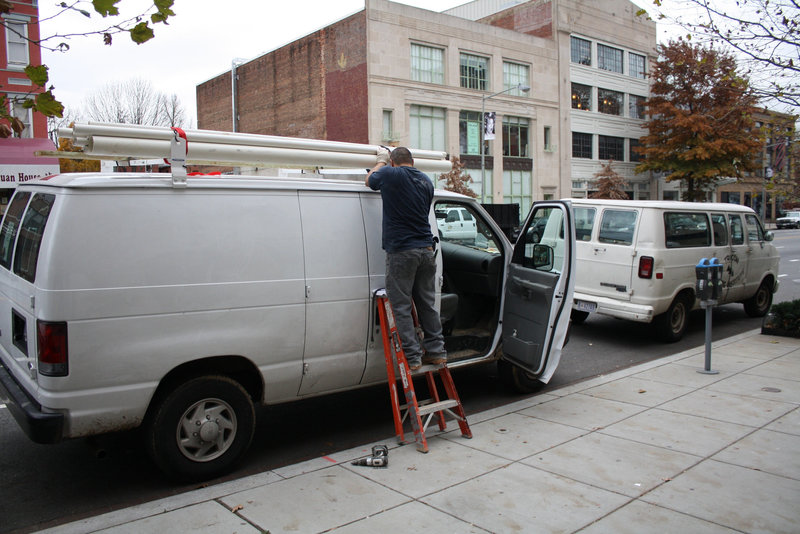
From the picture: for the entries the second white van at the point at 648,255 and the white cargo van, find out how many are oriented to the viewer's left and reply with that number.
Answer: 0

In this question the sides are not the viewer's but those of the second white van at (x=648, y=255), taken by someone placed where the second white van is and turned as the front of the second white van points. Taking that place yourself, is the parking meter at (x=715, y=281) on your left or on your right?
on your right

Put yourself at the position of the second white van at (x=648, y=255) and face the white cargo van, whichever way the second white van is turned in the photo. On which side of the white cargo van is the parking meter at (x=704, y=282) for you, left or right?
left

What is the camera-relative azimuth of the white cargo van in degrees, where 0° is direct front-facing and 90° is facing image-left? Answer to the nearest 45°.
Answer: approximately 225°

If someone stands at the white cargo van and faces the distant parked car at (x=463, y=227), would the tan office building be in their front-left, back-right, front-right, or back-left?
front-left

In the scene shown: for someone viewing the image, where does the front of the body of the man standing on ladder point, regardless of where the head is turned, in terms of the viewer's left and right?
facing away from the viewer and to the left of the viewer

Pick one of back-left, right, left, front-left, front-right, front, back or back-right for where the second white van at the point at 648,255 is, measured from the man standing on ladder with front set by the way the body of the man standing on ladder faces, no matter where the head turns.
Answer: right

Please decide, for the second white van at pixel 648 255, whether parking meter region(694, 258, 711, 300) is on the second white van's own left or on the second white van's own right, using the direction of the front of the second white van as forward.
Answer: on the second white van's own right

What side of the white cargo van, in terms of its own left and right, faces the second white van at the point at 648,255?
front

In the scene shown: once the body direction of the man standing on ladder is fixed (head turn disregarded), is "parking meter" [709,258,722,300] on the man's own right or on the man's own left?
on the man's own right

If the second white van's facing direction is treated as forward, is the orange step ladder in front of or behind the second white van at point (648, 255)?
behind

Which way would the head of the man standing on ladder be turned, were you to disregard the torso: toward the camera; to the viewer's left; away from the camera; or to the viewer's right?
away from the camera
